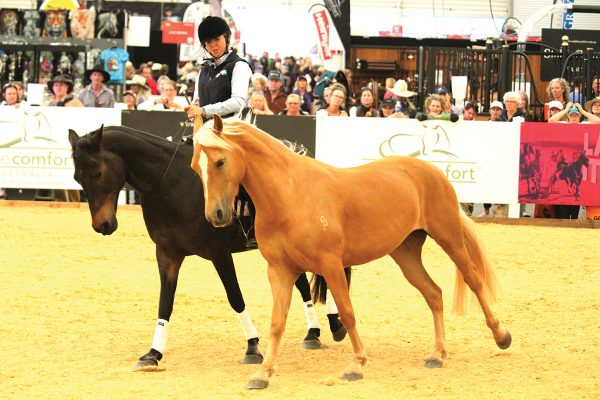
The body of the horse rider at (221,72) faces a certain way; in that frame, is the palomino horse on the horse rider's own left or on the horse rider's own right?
on the horse rider's own left

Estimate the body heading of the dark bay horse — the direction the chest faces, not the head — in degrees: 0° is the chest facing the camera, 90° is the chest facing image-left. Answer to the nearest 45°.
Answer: approximately 45°

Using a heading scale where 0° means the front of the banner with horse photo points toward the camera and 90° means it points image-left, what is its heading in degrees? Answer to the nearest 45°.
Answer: approximately 0°

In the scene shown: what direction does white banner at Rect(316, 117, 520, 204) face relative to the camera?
toward the camera

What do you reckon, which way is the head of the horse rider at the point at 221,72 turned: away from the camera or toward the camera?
toward the camera

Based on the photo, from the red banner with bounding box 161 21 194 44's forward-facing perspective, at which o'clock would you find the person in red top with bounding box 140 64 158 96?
The person in red top is roughly at 1 o'clock from the red banner.

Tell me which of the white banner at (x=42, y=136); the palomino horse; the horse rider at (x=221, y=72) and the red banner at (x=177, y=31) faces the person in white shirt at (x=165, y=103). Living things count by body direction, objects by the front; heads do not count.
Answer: the red banner

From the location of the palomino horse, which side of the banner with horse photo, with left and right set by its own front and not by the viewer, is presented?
front

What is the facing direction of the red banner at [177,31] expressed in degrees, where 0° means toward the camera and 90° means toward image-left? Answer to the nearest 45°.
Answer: approximately 0°

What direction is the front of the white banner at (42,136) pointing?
toward the camera

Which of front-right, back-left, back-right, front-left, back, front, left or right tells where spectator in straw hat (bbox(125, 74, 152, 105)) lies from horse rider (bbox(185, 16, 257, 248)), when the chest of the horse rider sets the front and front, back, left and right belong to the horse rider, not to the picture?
back-right

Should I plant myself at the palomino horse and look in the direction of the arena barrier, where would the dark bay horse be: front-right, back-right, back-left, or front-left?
front-left

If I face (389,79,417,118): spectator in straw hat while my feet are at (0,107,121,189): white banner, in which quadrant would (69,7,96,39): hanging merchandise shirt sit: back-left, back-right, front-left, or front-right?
front-left
